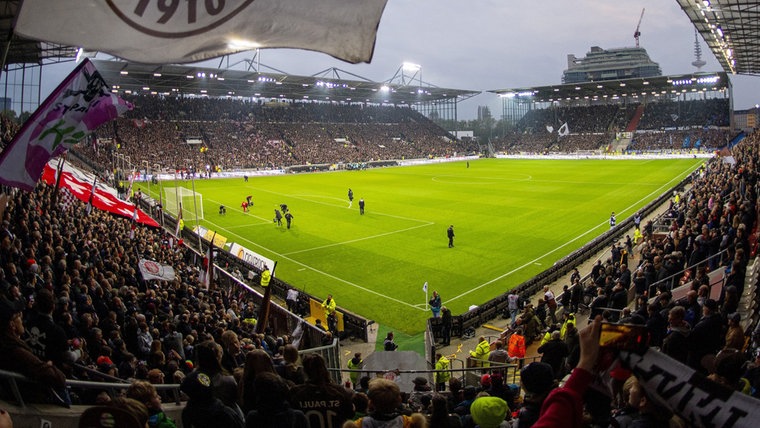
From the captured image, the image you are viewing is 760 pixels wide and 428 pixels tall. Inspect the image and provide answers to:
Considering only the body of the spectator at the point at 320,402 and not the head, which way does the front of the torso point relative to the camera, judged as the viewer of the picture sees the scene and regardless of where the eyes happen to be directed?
away from the camera

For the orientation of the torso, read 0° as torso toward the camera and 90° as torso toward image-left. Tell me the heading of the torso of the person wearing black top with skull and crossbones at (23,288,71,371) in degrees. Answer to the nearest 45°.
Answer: approximately 225°

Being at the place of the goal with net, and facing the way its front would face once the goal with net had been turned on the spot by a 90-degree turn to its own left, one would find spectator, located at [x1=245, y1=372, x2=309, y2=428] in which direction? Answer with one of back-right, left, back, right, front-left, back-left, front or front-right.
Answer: back-left

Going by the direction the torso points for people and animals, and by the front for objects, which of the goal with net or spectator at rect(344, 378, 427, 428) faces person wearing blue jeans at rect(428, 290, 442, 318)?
the spectator

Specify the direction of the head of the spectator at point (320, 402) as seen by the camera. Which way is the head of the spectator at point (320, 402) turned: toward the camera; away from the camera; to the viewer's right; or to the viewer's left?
away from the camera

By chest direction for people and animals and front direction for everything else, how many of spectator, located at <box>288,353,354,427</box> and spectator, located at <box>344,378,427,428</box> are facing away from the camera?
2

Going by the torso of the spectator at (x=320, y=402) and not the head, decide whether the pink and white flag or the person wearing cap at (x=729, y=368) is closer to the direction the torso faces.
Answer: the pink and white flag

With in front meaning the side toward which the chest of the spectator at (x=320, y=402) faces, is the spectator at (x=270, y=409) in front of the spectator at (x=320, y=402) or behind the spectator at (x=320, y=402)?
behind

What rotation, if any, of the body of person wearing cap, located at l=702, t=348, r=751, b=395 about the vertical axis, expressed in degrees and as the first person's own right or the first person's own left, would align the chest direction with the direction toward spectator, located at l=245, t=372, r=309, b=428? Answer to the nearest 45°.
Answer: approximately 90° to the first person's own left

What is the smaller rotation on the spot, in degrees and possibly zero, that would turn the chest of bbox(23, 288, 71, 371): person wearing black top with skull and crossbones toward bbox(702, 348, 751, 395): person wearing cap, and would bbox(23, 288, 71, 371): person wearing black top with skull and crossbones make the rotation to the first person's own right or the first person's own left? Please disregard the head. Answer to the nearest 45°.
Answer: approximately 90° to the first person's own right

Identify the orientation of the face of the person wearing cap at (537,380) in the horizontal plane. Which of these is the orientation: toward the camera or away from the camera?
away from the camera

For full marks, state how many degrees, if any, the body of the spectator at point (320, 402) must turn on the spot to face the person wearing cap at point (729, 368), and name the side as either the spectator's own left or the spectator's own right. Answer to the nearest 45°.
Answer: approximately 90° to the spectator's own right

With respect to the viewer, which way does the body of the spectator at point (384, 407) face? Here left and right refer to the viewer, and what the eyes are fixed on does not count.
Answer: facing away from the viewer
